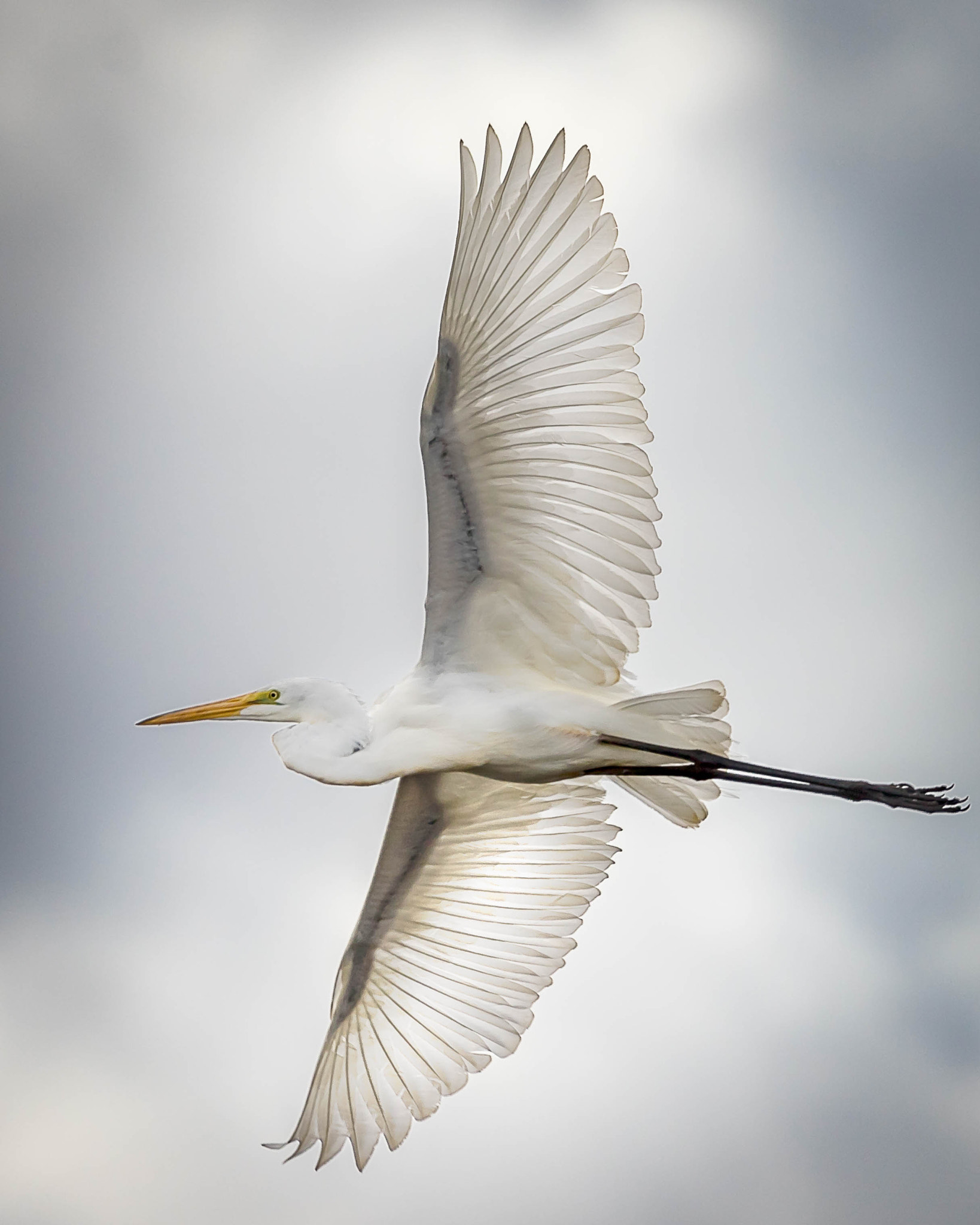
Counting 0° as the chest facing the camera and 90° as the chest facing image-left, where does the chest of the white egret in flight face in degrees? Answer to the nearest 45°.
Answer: approximately 90°
